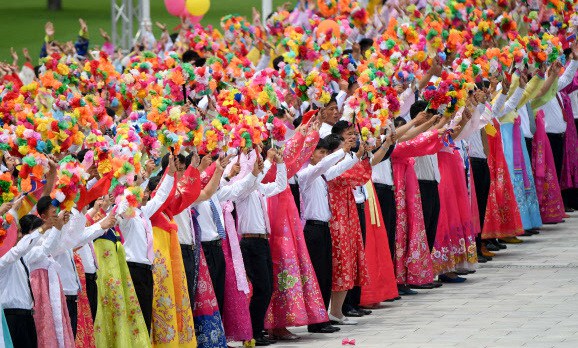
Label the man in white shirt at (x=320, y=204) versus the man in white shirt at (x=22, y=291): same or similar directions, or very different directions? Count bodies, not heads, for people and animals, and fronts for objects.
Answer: same or similar directions

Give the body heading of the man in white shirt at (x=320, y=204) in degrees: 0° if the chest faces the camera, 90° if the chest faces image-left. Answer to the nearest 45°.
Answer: approximately 315°

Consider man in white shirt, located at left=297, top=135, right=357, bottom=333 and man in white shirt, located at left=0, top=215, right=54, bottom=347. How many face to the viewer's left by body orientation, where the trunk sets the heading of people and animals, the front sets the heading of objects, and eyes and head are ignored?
0

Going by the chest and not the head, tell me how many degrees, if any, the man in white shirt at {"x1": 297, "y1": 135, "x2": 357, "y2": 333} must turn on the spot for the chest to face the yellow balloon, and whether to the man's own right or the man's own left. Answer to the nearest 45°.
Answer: approximately 135° to the man's own left

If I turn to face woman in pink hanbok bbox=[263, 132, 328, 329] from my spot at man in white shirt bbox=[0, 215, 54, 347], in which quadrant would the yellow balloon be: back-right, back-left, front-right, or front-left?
front-left

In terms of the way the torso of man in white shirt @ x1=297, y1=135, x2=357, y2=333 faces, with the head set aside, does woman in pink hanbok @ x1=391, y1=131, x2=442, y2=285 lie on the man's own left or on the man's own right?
on the man's own left

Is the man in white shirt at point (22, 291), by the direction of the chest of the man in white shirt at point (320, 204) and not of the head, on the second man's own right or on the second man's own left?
on the second man's own right

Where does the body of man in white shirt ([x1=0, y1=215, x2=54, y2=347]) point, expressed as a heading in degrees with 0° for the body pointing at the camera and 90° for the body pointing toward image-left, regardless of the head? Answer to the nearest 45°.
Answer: approximately 315°
